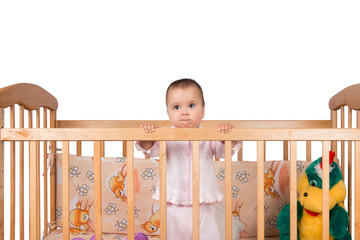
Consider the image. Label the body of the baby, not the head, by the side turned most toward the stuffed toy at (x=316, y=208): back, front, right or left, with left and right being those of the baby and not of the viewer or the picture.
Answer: left

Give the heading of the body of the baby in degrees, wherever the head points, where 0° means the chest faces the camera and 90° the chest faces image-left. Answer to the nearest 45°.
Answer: approximately 0°
